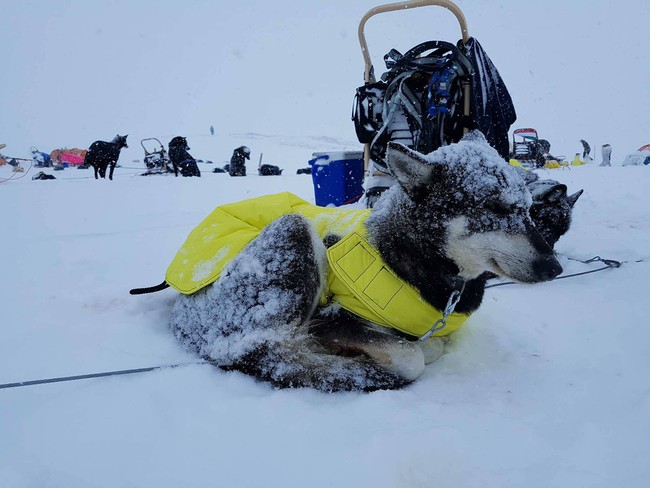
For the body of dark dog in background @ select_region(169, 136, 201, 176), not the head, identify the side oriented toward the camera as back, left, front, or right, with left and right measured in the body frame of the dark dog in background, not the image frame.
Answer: left

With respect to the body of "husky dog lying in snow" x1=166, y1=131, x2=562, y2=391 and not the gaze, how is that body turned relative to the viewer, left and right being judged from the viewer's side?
facing to the right of the viewer

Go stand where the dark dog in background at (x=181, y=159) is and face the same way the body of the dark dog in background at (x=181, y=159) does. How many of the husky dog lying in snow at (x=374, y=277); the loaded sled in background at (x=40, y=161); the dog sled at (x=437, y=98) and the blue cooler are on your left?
3

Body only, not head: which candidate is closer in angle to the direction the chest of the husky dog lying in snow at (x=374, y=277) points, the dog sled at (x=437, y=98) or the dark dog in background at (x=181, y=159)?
the dog sled

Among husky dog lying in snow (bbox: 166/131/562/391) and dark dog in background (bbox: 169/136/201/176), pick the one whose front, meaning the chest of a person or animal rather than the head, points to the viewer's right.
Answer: the husky dog lying in snow

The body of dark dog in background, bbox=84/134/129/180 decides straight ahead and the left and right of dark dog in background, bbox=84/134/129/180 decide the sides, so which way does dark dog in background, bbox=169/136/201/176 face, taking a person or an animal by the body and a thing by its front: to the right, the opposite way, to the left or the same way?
the opposite way

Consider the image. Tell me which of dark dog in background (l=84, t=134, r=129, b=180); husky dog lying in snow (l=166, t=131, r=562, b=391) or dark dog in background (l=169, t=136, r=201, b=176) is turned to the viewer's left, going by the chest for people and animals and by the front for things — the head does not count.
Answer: dark dog in background (l=169, t=136, r=201, b=176)

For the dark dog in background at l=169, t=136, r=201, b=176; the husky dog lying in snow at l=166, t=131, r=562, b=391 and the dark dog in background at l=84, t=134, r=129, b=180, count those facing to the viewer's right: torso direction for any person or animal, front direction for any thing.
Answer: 2

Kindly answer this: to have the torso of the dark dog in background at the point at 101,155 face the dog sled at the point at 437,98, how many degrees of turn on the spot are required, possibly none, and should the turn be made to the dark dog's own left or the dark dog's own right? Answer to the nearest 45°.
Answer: approximately 90° to the dark dog's own right

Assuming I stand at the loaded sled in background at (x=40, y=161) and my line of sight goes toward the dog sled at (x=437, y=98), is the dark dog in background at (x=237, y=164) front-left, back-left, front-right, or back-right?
front-left

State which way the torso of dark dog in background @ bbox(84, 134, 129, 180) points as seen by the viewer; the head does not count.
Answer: to the viewer's right

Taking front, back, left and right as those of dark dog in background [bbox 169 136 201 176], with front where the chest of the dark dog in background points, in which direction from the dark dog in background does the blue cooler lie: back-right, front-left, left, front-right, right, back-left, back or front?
left

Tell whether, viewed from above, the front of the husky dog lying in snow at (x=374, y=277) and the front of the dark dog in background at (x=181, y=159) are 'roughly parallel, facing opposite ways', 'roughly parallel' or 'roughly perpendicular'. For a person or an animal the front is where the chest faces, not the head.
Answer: roughly parallel, facing opposite ways
